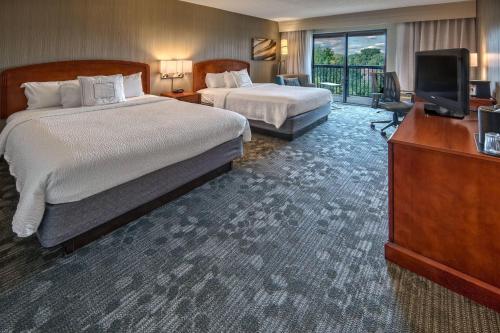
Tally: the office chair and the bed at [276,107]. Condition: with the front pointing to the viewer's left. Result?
0

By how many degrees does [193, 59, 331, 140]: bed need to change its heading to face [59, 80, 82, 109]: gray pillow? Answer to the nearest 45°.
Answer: approximately 90° to its right

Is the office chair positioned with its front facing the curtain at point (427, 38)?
no

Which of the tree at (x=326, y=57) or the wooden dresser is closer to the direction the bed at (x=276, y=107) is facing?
the wooden dresser

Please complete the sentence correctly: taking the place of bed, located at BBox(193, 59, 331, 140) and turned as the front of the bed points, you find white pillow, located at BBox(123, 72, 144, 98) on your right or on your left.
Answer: on your right

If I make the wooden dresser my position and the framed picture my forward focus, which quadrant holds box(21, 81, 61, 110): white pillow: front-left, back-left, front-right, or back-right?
front-left

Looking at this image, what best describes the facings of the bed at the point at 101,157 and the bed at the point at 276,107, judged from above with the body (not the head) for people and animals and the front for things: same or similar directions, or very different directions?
same or similar directions

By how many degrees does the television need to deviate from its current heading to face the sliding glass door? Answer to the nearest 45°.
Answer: approximately 135° to its right

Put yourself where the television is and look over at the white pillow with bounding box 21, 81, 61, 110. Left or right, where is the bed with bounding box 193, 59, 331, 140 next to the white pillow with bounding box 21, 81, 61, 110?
right

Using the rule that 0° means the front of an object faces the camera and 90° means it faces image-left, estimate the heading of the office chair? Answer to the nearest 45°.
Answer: approximately 315°

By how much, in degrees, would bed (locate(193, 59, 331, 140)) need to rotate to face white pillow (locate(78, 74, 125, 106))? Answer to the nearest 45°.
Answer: approximately 90° to its right

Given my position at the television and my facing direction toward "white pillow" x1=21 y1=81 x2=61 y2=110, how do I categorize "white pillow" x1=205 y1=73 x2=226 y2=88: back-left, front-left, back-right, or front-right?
front-right
